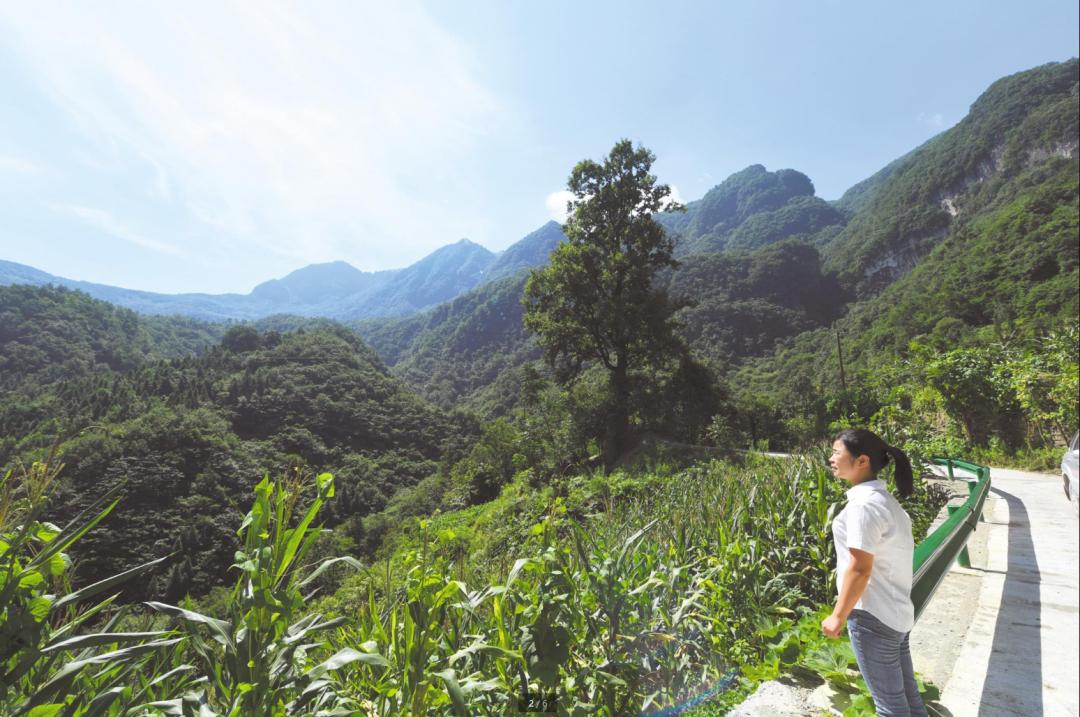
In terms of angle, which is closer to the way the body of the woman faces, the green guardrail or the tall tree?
the tall tree

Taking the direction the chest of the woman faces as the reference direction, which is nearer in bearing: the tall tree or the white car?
the tall tree

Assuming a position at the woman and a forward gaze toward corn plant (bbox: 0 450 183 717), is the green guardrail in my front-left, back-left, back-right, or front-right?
back-right

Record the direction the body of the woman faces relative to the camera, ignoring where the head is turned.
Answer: to the viewer's left

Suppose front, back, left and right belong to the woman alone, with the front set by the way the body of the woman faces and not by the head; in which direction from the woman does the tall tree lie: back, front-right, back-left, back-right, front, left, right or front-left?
front-right

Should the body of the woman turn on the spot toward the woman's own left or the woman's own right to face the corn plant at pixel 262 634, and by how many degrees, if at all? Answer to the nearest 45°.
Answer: approximately 45° to the woman's own left

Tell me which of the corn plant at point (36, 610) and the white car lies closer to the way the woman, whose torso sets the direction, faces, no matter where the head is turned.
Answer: the corn plant

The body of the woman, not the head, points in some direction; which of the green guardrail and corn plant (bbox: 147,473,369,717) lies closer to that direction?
the corn plant

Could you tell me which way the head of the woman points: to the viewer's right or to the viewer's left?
to the viewer's left
